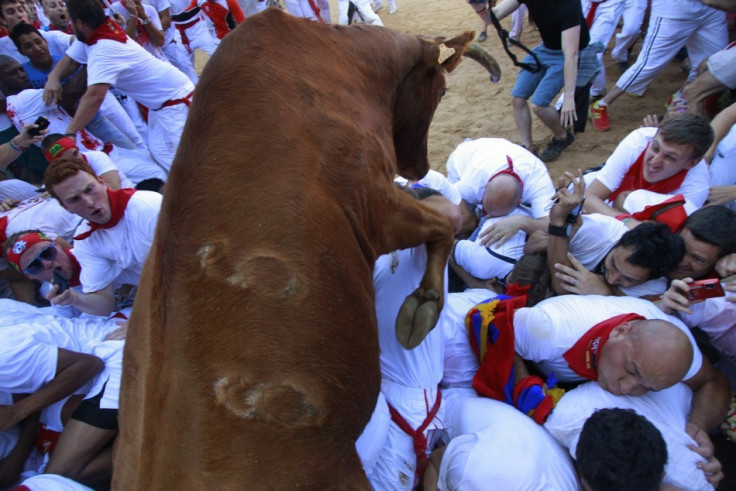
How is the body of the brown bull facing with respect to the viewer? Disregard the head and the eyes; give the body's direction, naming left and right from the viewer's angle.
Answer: facing away from the viewer and to the right of the viewer

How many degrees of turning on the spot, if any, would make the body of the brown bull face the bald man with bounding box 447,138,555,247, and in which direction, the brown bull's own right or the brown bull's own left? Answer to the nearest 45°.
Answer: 0° — it already faces them
